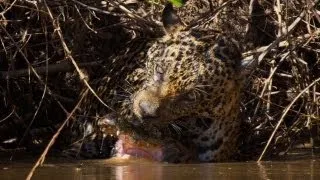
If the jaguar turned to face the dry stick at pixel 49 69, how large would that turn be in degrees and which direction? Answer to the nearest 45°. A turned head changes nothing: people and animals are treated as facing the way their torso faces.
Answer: approximately 45° to its right

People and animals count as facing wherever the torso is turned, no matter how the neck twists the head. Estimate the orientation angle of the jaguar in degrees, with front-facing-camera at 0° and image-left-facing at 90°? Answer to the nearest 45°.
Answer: approximately 45°
